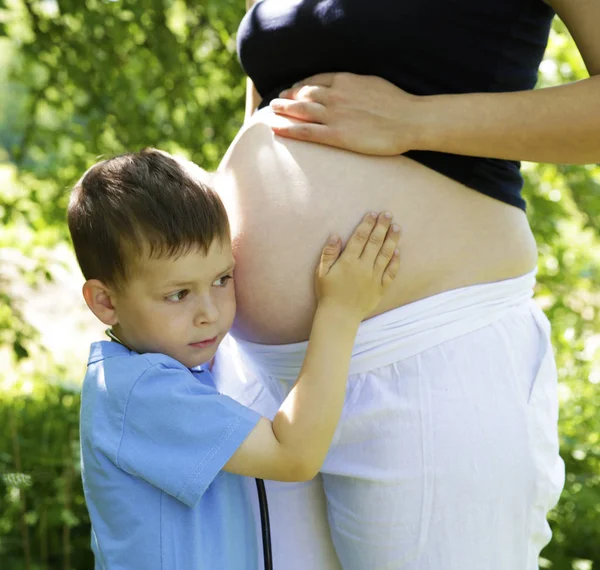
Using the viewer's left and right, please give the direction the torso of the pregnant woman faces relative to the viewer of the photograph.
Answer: facing the viewer and to the left of the viewer

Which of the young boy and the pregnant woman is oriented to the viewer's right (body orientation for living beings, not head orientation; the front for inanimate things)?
the young boy

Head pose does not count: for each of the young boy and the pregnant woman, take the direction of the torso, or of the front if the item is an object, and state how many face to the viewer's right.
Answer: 1

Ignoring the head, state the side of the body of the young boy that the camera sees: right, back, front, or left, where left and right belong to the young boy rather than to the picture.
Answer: right
